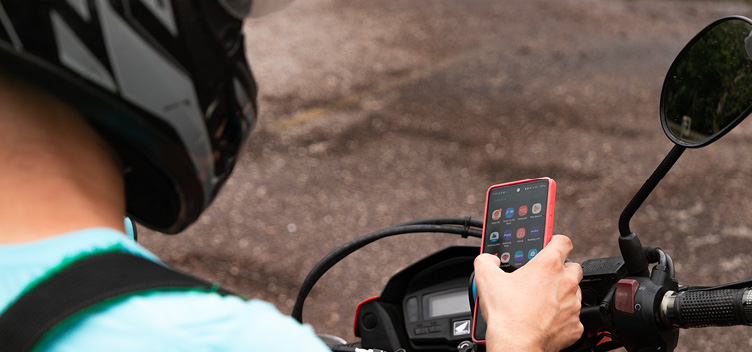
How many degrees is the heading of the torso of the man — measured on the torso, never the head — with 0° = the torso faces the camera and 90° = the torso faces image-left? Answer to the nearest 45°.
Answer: approximately 225°
